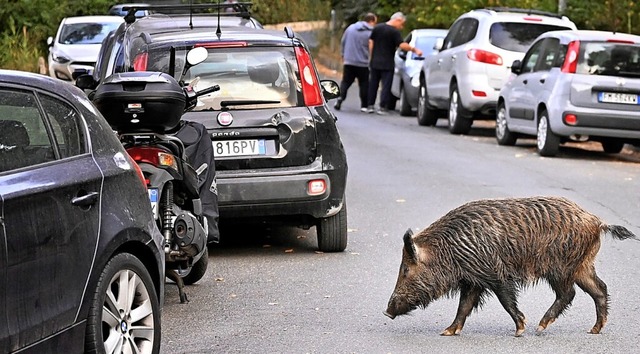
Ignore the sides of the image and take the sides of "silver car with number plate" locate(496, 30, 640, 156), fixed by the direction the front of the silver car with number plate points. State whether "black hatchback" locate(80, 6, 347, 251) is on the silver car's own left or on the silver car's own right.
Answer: on the silver car's own left

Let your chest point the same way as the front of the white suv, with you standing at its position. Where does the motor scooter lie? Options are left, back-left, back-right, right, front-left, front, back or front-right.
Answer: back-left

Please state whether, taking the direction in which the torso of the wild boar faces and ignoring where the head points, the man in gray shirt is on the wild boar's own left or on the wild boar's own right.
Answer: on the wild boar's own right

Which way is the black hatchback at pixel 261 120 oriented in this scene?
away from the camera

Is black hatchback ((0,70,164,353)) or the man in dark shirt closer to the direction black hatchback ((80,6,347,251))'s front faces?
the man in dark shirt

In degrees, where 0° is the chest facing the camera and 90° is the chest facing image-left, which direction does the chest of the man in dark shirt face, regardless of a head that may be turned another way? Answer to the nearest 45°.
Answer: approximately 225°

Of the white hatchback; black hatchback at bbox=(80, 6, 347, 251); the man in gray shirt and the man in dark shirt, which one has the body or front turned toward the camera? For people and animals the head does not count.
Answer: the white hatchback

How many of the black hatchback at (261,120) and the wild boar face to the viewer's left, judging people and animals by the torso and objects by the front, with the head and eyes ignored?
1

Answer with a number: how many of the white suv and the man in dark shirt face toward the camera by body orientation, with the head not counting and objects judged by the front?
0

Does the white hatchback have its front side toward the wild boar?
yes
